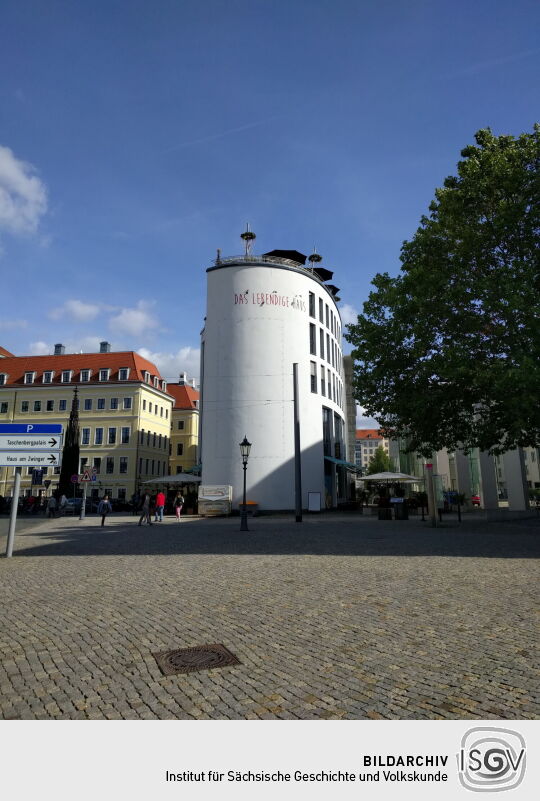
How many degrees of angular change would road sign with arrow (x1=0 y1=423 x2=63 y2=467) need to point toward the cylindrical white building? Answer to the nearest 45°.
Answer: approximately 135° to its left

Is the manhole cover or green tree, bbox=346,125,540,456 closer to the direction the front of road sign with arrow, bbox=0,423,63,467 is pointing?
the manhole cover

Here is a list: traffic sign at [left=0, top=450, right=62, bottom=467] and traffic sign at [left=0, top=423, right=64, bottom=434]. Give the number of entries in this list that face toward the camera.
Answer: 2

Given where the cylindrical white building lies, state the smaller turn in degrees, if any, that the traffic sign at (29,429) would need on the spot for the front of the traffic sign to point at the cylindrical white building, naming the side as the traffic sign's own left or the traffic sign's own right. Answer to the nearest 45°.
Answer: approximately 135° to the traffic sign's own left

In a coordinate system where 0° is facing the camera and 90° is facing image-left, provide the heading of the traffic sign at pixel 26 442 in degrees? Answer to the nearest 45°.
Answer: approximately 0°

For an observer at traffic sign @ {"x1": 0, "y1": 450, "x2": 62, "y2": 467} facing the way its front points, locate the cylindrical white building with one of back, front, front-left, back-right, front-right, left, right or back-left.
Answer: back-left
